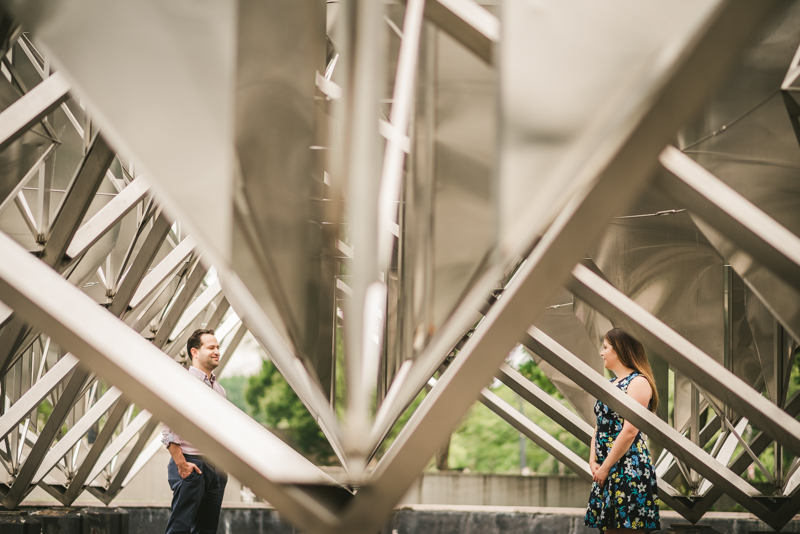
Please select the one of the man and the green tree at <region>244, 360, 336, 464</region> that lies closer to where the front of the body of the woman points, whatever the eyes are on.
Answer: the man

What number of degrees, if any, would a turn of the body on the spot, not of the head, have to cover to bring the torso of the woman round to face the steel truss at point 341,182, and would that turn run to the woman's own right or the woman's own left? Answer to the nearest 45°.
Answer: approximately 90° to the woman's own left

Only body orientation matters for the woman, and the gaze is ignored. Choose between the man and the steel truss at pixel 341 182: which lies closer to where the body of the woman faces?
the man

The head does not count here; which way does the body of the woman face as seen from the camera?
to the viewer's left

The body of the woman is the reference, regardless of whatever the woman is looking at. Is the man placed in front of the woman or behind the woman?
in front

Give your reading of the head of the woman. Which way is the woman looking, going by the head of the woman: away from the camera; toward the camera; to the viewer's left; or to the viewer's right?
to the viewer's left
